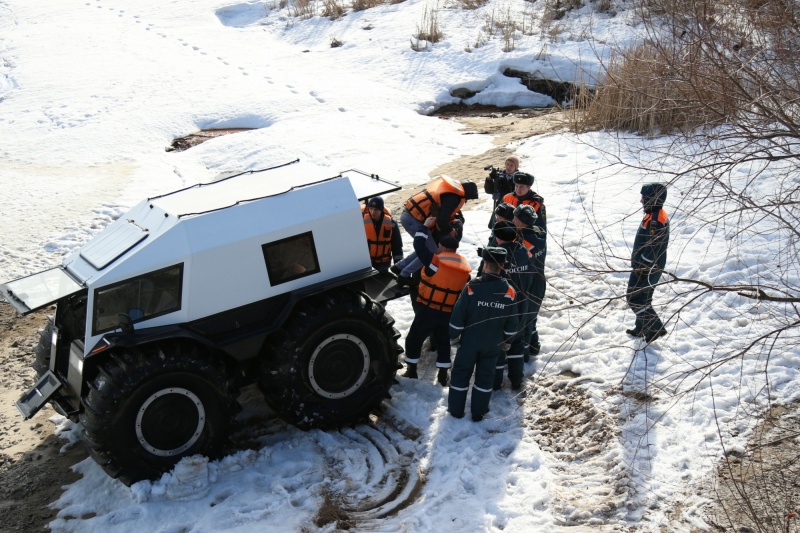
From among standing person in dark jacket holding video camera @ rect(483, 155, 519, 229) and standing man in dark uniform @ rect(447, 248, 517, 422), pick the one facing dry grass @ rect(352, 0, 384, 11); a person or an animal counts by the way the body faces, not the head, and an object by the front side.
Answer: standing man in dark uniform @ rect(447, 248, 517, 422)

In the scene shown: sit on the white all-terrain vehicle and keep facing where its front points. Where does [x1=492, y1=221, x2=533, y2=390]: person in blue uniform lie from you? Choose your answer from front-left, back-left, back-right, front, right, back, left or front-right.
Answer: back-left

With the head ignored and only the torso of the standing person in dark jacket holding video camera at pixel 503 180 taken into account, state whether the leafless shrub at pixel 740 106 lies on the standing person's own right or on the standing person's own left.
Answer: on the standing person's own left

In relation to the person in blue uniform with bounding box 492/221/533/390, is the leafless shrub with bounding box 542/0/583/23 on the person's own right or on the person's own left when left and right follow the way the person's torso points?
on the person's own right

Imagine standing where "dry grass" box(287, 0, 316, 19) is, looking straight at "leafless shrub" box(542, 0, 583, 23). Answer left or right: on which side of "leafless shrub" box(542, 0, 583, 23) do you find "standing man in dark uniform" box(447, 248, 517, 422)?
right

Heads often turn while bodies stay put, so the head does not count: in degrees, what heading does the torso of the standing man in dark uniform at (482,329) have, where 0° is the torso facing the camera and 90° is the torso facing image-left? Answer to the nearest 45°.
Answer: approximately 180°

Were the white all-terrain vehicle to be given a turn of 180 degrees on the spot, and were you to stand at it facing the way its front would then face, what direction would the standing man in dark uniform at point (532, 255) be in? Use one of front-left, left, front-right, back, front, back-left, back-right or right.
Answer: front-right

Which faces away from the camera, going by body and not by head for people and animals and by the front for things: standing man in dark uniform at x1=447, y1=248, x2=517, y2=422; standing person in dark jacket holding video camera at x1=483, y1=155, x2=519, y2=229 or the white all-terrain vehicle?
standing man in dark uniform at x1=447, y1=248, x2=517, y2=422

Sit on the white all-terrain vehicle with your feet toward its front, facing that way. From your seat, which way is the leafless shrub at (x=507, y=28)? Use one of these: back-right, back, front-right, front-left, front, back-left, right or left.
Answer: back

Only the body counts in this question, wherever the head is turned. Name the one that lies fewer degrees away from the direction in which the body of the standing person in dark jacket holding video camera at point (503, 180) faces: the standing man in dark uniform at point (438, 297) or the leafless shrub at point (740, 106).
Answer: the standing man in dark uniform

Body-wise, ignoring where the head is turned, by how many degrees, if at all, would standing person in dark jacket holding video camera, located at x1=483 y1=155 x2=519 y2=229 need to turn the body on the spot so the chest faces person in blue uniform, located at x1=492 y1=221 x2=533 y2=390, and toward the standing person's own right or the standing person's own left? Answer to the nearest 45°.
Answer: approximately 45° to the standing person's own left

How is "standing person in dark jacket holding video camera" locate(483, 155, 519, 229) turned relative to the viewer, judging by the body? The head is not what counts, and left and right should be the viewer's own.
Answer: facing the viewer and to the left of the viewer

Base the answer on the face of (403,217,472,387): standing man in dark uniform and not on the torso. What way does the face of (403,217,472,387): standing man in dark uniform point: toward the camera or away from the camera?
away from the camera

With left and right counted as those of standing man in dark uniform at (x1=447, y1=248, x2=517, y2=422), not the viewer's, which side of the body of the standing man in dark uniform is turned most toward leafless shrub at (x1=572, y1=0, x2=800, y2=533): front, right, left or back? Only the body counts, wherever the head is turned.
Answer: right

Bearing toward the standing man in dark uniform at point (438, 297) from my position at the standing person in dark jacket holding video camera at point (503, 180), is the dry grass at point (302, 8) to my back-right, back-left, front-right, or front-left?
back-right

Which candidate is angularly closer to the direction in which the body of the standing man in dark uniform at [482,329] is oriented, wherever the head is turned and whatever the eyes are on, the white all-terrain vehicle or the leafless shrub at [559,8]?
the leafless shrub

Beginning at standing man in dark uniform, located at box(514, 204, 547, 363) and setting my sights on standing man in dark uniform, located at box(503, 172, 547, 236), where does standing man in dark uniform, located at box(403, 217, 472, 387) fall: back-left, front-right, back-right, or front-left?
back-left
